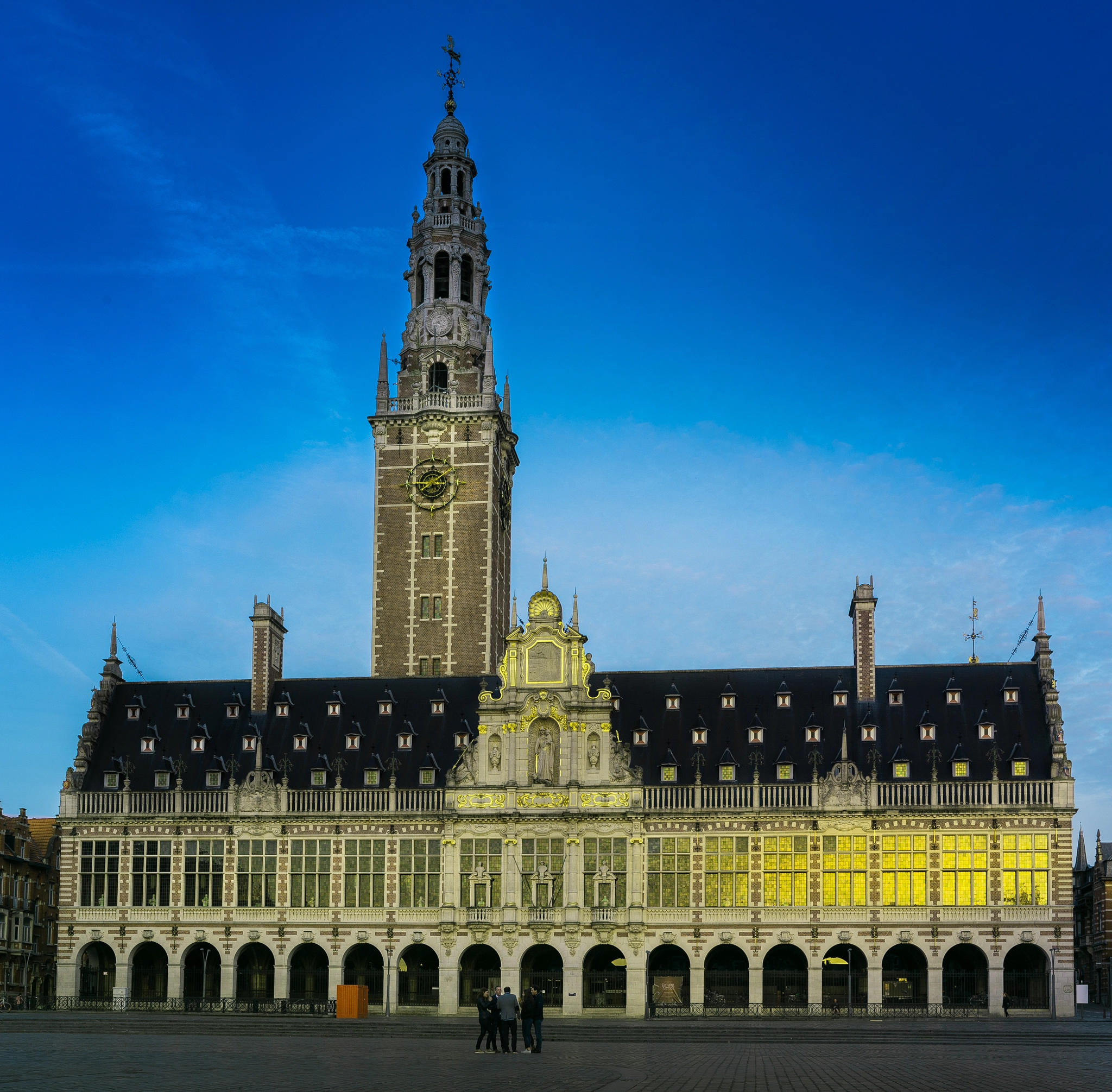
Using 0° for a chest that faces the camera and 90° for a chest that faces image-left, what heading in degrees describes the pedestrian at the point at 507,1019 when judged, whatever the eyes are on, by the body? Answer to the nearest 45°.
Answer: approximately 180°
